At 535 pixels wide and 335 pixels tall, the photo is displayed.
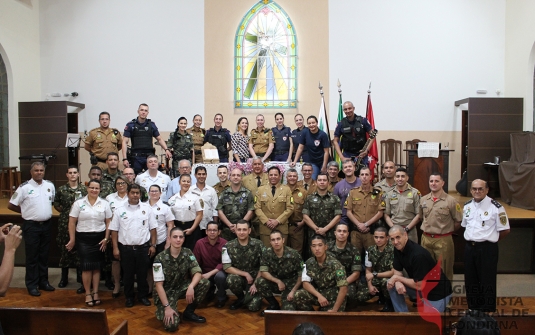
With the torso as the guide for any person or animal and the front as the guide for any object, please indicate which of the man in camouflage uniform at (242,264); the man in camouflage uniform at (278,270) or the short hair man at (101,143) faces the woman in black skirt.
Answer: the short hair man

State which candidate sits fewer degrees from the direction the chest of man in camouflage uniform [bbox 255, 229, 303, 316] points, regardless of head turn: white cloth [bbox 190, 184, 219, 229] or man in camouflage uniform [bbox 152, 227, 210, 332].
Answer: the man in camouflage uniform

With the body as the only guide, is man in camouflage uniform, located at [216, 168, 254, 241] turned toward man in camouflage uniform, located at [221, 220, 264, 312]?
yes

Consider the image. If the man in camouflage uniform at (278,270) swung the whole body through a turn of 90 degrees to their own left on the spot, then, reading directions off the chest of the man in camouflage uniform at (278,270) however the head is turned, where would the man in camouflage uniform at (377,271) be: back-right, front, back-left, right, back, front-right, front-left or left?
front

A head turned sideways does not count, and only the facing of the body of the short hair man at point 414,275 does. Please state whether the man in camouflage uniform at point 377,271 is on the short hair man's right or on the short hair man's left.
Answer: on the short hair man's right

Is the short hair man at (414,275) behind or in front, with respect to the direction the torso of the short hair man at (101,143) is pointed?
in front

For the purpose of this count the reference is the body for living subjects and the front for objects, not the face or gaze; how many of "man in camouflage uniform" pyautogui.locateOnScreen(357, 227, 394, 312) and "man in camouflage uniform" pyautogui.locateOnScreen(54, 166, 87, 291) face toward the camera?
2

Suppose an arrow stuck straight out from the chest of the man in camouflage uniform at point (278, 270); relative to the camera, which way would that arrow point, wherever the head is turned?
toward the camera

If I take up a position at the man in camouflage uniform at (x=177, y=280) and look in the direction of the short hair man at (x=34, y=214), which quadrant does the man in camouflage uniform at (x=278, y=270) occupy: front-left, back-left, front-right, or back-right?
back-right

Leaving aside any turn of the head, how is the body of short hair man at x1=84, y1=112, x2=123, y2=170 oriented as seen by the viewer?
toward the camera

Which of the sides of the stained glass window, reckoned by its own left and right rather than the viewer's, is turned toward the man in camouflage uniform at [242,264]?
front

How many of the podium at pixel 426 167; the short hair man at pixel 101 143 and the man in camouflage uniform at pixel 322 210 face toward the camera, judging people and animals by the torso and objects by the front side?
3

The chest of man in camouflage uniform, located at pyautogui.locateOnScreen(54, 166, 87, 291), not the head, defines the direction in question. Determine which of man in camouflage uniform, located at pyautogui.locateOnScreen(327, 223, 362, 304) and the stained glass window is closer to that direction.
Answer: the man in camouflage uniform

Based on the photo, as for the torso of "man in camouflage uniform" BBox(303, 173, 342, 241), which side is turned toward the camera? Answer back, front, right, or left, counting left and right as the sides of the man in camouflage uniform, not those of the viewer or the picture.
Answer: front
